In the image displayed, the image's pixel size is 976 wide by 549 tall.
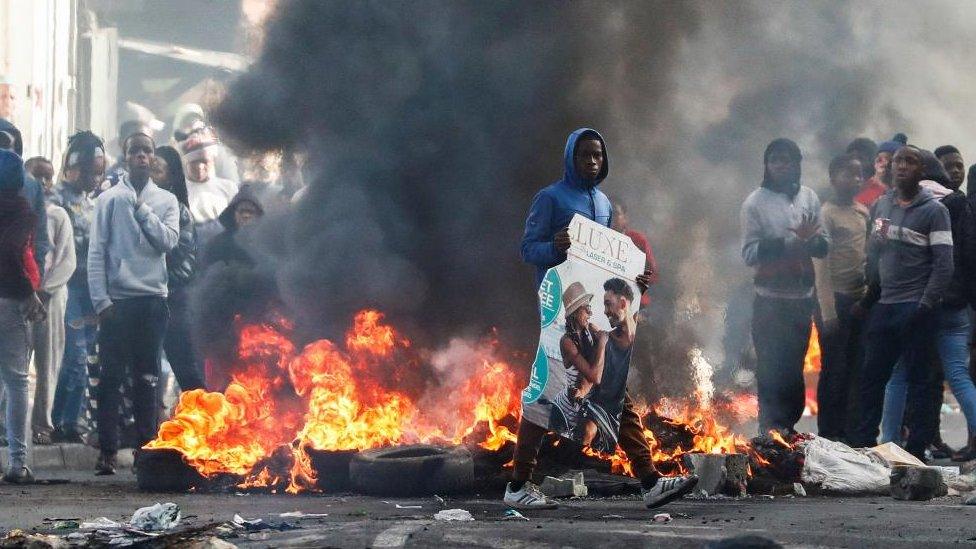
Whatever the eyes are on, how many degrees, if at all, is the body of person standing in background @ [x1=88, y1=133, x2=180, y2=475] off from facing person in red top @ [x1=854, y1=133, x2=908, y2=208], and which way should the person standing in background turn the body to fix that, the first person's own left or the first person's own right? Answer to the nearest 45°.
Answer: approximately 90° to the first person's own left

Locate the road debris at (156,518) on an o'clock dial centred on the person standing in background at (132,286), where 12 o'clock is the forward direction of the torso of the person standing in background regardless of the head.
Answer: The road debris is roughly at 12 o'clock from the person standing in background.

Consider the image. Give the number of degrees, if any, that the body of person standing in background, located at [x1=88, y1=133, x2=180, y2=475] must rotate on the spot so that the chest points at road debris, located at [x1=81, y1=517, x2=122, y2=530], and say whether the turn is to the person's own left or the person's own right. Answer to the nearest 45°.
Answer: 0° — they already face it

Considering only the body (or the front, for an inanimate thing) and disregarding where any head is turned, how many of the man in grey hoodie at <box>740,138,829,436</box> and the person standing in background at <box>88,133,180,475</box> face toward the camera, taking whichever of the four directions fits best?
2

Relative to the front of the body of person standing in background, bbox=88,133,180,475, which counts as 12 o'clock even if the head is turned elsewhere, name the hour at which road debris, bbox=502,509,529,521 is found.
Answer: The road debris is roughly at 11 o'clock from the person standing in background.

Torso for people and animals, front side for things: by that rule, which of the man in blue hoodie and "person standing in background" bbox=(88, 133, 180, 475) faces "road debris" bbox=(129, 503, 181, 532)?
the person standing in background

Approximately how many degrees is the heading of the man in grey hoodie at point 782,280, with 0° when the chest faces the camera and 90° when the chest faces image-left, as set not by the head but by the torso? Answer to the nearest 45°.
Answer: approximately 0°
